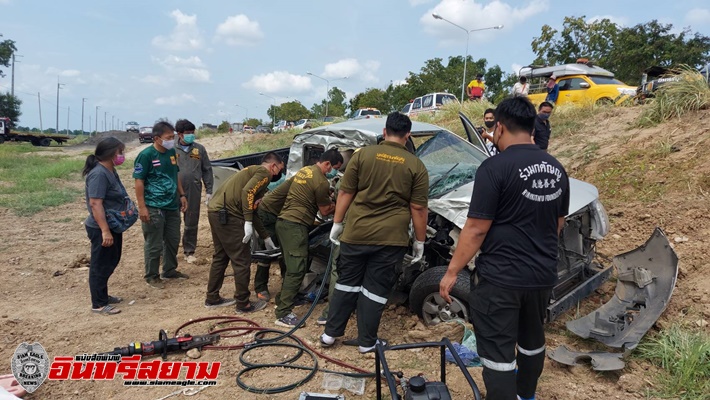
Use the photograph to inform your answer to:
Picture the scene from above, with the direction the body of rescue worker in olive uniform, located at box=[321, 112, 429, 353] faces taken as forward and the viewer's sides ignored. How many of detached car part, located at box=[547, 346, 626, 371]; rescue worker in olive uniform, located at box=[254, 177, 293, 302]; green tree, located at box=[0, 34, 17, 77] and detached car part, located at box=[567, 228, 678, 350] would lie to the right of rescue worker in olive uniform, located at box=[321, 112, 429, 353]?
2

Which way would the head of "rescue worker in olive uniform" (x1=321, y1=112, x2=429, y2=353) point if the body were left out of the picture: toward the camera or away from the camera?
away from the camera

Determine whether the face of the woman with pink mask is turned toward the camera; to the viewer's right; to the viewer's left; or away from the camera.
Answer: to the viewer's right

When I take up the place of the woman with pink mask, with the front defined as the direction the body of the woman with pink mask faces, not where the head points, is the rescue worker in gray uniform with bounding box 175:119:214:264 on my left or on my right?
on my left

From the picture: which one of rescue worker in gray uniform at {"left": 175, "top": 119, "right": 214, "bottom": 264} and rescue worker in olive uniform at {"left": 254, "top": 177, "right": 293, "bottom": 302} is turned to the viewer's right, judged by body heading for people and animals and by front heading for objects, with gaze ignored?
rescue worker in olive uniform at {"left": 254, "top": 177, "right": 293, "bottom": 302}

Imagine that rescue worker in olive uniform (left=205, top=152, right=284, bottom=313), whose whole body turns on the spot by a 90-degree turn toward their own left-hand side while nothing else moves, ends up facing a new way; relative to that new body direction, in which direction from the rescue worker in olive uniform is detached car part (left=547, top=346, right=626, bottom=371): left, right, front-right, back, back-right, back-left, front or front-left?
back-right

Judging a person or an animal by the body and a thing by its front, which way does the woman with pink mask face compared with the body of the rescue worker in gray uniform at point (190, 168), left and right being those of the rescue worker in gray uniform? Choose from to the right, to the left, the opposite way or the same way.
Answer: to the left

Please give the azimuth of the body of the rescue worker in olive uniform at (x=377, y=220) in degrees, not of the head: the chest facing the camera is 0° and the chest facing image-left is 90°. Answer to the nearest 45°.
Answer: approximately 180°

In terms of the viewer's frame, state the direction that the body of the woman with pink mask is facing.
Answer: to the viewer's right

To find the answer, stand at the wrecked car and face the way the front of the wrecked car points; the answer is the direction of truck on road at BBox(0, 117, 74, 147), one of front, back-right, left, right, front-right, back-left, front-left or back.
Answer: back

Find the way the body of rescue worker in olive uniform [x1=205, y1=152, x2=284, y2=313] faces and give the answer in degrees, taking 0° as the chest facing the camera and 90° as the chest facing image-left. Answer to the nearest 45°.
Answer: approximately 270°

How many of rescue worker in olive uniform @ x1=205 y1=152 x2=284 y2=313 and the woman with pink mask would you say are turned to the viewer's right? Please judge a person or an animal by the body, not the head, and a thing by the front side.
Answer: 2

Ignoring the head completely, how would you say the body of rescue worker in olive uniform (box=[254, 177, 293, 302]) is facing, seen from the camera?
to the viewer's right

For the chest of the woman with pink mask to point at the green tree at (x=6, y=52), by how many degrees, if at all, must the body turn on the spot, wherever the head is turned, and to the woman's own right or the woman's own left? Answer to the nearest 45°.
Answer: approximately 90° to the woman's own left

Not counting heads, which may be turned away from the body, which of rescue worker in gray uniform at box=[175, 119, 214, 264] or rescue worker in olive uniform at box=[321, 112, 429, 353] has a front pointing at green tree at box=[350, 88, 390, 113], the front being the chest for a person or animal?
rescue worker in olive uniform at box=[321, 112, 429, 353]
